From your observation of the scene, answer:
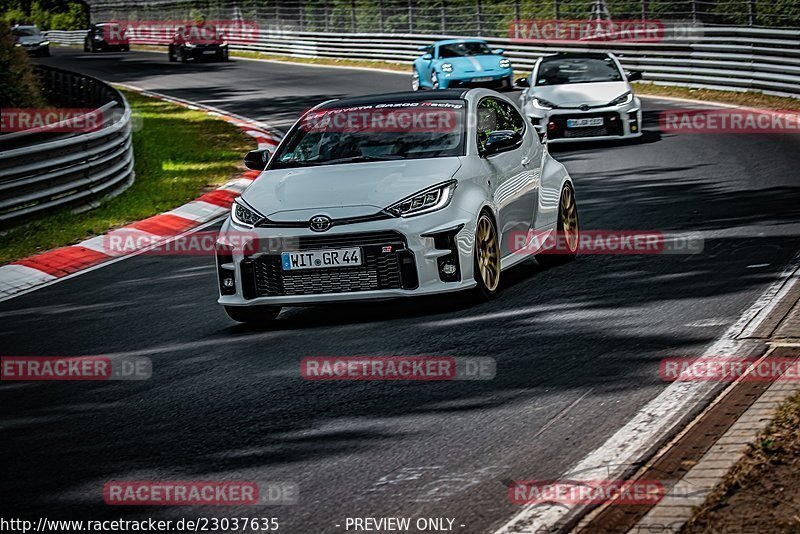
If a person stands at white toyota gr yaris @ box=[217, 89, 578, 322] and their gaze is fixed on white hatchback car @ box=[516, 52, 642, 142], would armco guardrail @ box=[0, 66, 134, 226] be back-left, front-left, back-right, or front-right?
front-left

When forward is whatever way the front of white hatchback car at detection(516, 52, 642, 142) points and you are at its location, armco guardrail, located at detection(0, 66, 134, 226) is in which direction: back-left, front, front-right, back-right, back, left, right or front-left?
front-right

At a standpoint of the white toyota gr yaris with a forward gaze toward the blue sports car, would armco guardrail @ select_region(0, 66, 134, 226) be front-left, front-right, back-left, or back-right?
front-left

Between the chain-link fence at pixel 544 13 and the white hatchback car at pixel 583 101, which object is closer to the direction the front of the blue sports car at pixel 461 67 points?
the white hatchback car

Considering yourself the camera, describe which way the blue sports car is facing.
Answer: facing the viewer and to the right of the viewer

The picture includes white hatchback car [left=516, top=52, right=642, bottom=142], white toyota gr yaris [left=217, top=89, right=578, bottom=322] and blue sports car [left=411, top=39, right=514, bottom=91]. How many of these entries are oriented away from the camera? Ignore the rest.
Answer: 0

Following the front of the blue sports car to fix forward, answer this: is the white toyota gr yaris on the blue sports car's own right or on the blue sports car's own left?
on the blue sports car's own right

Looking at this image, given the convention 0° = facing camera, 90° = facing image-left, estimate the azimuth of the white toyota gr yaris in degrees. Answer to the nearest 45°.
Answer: approximately 45°

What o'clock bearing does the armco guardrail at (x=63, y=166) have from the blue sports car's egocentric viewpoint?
The armco guardrail is roughly at 2 o'clock from the blue sports car.

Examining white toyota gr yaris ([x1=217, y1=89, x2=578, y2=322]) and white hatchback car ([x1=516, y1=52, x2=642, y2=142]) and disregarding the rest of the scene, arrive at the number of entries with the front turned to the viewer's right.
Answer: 0

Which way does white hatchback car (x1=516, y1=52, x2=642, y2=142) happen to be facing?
toward the camera

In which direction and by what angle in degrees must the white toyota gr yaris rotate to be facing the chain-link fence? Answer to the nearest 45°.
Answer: approximately 135° to its right

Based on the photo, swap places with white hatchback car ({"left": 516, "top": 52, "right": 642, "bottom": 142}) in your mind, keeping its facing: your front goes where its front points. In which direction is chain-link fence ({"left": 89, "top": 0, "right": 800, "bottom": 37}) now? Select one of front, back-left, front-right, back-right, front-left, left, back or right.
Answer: back

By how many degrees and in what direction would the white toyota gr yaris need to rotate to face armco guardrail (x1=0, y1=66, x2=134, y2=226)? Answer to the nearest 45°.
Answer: approximately 90° to its right

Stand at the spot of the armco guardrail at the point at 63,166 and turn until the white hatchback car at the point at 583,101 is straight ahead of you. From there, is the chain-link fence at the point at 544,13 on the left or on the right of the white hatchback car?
left

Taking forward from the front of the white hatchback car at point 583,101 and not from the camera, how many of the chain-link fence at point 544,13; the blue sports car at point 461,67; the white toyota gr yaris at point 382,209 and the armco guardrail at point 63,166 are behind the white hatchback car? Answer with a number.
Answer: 2

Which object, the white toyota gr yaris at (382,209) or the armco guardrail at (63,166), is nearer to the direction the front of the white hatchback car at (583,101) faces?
the white toyota gr yaris
